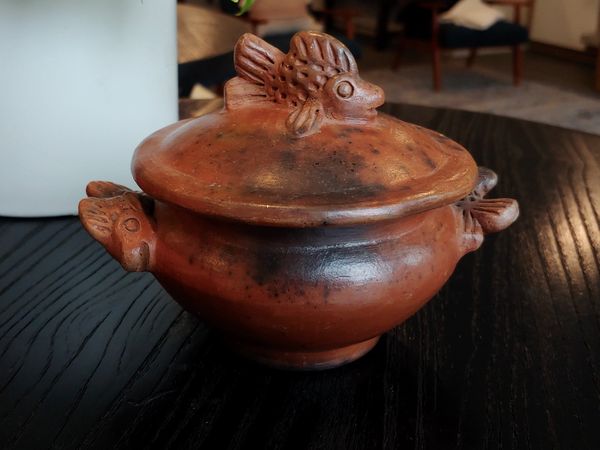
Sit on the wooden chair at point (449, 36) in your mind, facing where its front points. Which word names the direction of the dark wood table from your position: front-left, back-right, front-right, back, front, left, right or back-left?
front-right

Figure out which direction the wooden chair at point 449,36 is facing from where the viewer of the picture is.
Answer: facing the viewer and to the right of the viewer

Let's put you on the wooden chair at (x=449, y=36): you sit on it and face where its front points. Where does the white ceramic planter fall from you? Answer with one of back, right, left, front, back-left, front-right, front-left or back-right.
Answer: front-right

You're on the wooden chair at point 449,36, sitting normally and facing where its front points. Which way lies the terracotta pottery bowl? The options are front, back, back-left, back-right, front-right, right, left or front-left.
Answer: front-right
